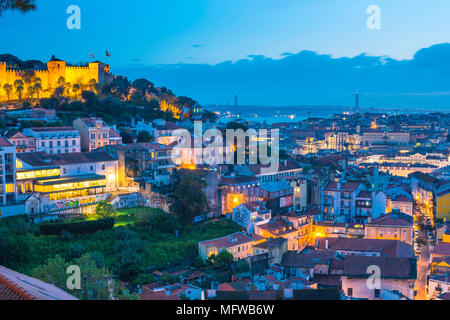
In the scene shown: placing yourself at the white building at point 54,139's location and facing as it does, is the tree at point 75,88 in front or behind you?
behind

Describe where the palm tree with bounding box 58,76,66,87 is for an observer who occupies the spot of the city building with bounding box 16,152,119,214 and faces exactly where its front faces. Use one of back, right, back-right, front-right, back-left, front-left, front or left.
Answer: back

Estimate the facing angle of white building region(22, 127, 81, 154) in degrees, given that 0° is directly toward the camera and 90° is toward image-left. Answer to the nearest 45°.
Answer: approximately 0°

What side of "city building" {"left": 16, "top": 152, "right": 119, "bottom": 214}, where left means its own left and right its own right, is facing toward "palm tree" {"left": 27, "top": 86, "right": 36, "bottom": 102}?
back

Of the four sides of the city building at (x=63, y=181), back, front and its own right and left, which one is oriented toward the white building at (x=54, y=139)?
back

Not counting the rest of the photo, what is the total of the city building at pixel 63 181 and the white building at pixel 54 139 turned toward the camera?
2

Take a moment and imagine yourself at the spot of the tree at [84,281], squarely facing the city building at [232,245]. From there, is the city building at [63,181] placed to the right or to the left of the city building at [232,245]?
left

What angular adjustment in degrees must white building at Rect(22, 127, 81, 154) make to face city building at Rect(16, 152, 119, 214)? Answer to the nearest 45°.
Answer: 0° — it already faces it

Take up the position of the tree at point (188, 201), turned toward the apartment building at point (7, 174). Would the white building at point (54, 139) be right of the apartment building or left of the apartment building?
right
